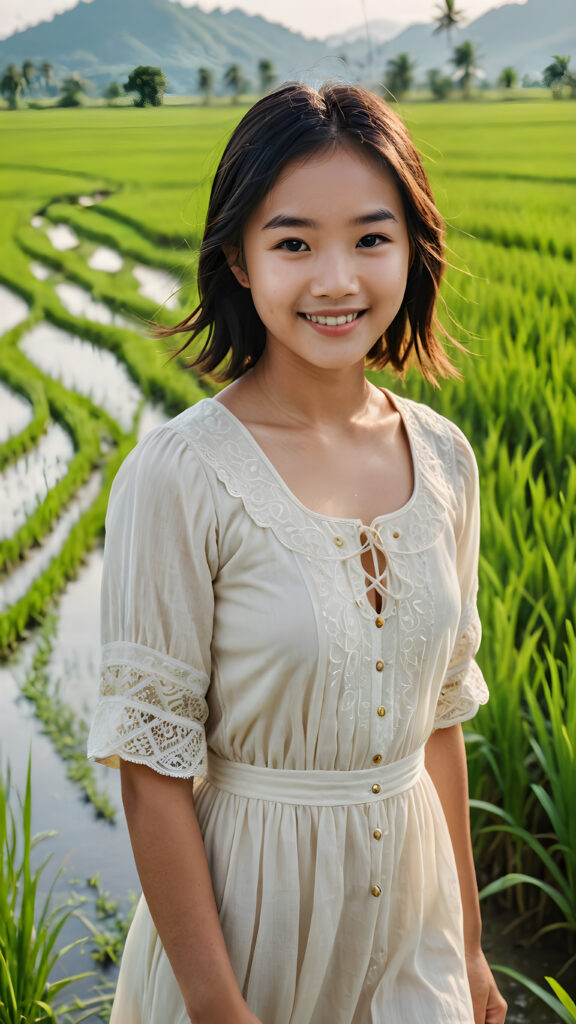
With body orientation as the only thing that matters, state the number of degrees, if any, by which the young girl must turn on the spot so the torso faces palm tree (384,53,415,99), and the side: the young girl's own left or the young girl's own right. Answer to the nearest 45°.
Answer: approximately 135° to the young girl's own left

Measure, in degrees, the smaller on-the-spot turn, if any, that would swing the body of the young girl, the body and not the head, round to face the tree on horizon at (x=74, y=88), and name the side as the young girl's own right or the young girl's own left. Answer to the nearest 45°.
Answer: approximately 135° to the young girl's own left

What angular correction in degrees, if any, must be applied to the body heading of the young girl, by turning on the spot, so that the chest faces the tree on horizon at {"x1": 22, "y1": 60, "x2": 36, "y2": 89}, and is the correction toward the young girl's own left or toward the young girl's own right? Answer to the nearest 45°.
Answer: approximately 135° to the young girl's own left

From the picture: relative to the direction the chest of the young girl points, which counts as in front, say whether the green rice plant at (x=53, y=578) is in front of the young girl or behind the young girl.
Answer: behind

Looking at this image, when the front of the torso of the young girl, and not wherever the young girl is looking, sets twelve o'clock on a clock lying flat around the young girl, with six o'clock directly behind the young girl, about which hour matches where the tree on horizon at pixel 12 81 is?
The tree on horizon is roughly at 7 o'clock from the young girl.

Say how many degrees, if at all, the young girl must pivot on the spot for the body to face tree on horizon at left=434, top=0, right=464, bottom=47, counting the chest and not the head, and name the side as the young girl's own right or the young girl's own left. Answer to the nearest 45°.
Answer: approximately 135° to the young girl's own left

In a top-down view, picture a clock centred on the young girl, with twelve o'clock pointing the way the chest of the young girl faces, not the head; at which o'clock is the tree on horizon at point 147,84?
The tree on horizon is roughly at 7 o'clock from the young girl.

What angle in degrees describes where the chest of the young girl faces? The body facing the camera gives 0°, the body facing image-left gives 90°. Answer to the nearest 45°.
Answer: approximately 315°
